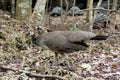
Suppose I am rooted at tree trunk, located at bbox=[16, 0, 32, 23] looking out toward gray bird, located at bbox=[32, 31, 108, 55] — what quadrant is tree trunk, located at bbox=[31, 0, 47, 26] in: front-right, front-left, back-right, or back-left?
front-left

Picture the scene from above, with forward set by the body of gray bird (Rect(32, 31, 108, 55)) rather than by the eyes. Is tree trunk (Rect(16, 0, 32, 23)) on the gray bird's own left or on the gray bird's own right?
on the gray bird's own right

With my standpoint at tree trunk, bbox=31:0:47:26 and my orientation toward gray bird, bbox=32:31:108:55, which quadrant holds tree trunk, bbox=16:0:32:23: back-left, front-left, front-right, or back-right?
back-right

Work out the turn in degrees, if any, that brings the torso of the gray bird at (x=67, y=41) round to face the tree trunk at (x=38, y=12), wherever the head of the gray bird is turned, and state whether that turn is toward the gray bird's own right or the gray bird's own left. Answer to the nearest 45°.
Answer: approximately 90° to the gray bird's own right

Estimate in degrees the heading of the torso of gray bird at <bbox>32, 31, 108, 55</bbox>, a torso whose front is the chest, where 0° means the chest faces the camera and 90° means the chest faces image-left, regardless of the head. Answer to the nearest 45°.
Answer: approximately 90°
